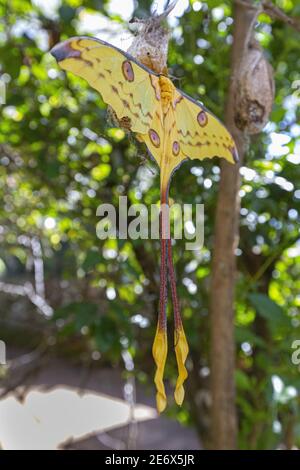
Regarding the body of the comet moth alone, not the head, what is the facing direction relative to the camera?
away from the camera
